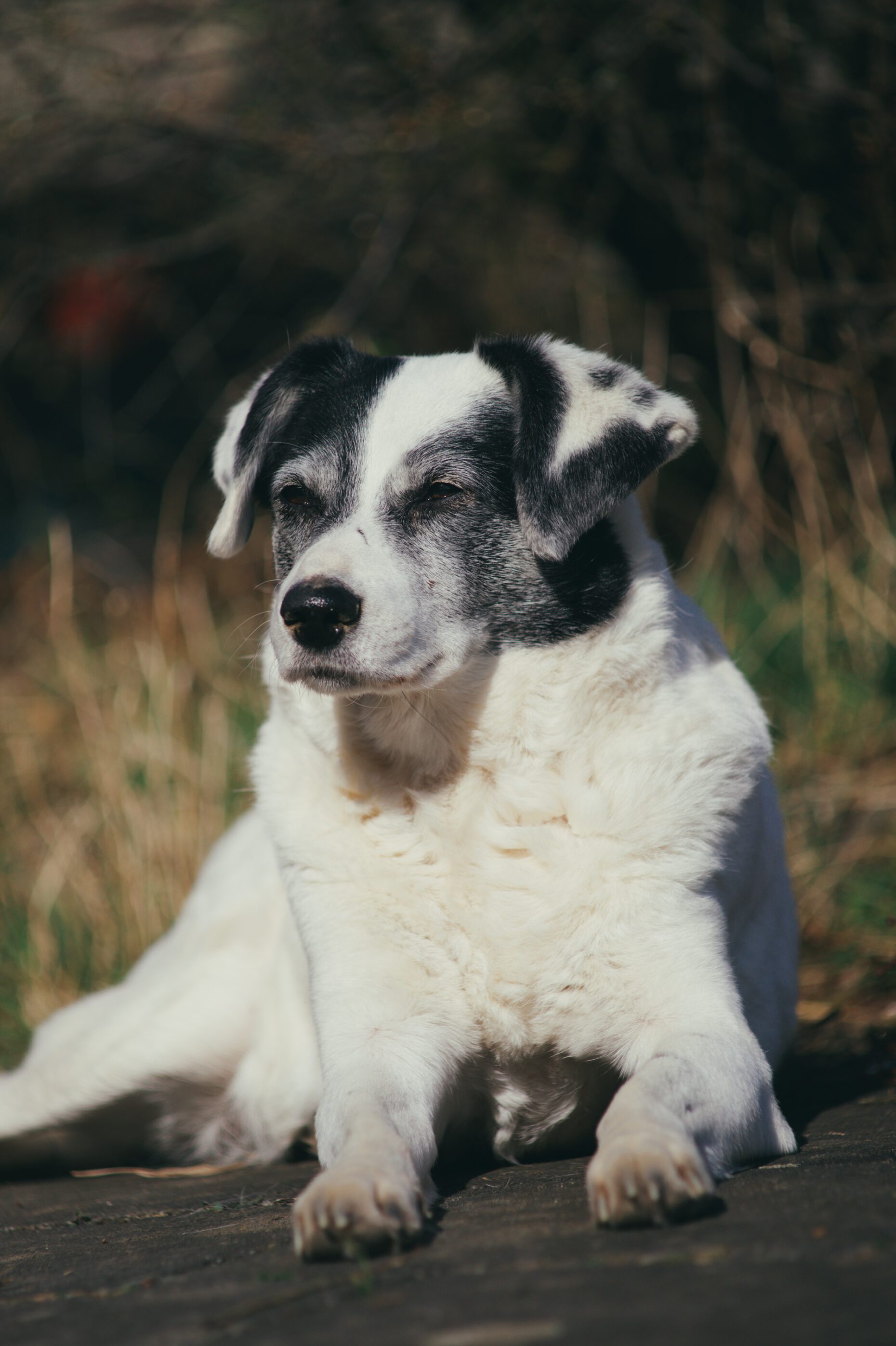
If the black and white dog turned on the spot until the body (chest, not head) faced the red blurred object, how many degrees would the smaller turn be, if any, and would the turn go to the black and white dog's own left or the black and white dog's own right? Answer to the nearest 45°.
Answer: approximately 180°

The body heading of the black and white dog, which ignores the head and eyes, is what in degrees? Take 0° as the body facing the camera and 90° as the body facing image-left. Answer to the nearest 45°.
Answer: approximately 0°
